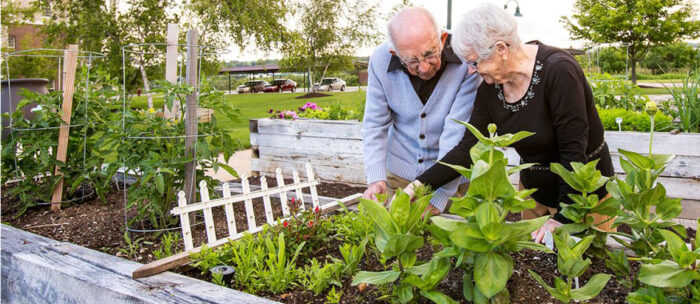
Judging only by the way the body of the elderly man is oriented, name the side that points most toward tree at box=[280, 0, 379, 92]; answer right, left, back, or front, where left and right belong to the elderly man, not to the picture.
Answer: back

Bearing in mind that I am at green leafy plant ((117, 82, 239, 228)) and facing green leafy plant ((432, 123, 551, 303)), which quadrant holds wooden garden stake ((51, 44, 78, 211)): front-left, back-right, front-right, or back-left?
back-right

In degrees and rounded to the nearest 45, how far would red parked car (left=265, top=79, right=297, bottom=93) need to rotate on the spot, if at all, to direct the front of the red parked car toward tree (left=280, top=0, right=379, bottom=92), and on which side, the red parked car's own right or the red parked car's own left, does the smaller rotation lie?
approximately 45° to the red parked car's own left

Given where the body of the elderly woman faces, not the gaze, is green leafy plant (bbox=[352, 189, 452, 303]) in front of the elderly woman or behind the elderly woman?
in front

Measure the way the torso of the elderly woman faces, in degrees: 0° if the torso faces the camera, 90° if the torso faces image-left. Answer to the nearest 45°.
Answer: approximately 45°

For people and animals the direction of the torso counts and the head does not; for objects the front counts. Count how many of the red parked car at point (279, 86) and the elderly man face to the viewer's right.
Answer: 0

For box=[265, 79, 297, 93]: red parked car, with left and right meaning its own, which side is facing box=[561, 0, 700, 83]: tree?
left

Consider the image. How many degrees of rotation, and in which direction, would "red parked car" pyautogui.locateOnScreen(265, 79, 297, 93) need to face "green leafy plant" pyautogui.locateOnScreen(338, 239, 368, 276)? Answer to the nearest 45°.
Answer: approximately 45° to its left

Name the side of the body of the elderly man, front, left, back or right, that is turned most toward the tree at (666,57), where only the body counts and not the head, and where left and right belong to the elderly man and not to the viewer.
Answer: back

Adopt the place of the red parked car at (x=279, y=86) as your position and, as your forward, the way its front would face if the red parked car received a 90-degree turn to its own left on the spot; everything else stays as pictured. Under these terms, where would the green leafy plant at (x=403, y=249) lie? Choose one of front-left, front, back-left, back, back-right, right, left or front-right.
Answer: front-right

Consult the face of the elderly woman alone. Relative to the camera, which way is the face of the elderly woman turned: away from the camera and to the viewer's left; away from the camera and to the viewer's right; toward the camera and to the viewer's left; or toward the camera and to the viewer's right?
toward the camera and to the viewer's left
